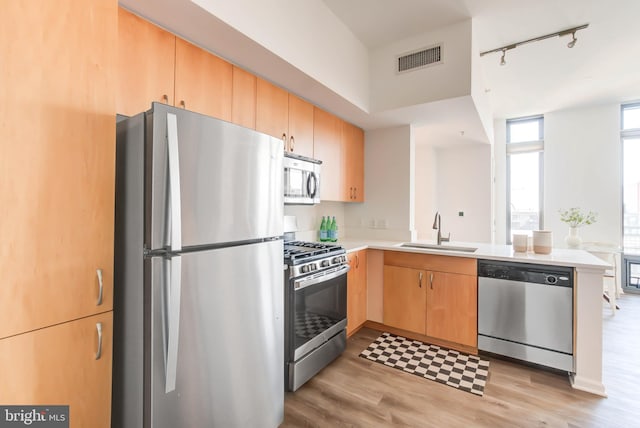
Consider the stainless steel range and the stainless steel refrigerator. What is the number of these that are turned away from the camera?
0

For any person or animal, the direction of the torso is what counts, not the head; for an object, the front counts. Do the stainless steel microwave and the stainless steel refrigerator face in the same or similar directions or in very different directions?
same or similar directions

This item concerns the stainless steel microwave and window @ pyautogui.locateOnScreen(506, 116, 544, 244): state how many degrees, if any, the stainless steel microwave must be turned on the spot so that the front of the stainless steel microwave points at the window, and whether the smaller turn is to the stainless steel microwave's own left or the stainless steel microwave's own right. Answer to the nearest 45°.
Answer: approximately 90° to the stainless steel microwave's own left

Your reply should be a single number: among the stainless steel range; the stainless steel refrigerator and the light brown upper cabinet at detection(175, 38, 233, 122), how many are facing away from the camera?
0

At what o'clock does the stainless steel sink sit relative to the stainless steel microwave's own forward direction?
The stainless steel sink is roughly at 10 o'clock from the stainless steel microwave.

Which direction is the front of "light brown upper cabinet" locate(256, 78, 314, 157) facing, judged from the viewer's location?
facing the viewer and to the right of the viewer

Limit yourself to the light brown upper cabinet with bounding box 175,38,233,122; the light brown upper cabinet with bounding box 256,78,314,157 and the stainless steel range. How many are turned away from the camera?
0

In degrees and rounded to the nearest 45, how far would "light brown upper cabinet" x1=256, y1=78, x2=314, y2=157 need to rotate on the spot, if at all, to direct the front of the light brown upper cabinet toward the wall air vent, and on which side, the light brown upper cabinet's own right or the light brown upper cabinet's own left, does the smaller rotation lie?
approximately 45° to the light brown upper cabinet's own left

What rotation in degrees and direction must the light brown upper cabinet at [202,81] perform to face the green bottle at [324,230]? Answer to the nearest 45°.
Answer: approximately 90° to its left

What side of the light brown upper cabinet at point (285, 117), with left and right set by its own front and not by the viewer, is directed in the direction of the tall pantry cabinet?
right

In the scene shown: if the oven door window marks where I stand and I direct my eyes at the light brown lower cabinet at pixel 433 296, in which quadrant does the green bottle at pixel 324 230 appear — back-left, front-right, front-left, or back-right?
front-left

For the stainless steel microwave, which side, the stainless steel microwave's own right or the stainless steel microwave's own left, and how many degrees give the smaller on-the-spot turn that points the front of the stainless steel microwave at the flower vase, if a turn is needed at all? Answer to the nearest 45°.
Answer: approximately 45° to the stainless steel microwave's own left

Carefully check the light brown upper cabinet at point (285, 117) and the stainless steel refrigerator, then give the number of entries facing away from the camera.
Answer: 0
